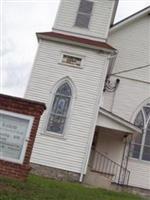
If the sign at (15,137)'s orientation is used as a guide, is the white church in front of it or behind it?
behind

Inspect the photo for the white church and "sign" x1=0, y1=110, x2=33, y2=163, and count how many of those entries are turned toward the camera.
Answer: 2

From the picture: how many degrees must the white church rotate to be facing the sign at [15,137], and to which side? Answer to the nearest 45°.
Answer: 0° — it already faces it

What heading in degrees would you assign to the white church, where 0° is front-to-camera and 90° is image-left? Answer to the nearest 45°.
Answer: approximately 0°

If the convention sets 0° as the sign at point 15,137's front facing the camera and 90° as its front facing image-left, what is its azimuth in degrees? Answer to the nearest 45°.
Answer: approximately 0°
